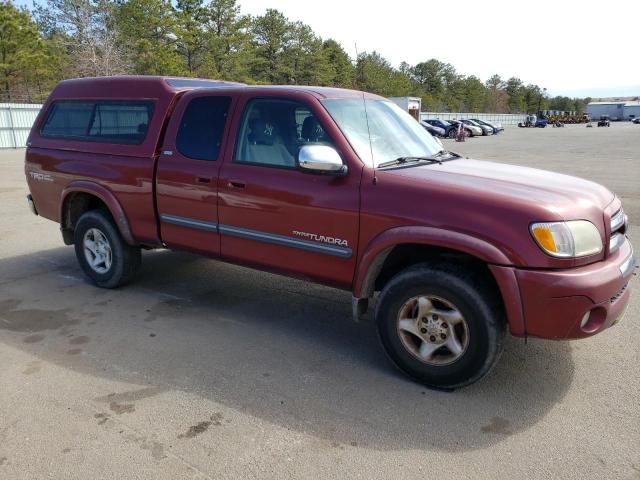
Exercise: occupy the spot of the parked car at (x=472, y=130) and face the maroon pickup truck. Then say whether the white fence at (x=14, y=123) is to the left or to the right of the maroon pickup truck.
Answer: right

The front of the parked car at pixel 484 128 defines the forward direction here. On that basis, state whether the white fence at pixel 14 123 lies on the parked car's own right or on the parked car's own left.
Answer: on the parked car's own right

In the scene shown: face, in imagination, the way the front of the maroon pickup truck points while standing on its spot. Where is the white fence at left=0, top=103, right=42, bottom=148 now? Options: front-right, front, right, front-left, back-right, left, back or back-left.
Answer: back

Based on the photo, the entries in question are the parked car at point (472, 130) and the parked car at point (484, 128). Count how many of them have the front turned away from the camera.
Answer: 0

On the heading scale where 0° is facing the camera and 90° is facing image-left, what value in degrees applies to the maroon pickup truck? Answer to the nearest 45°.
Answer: approximately 315°
